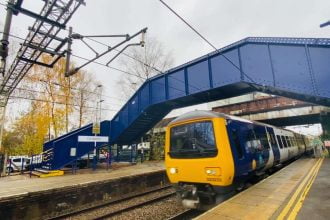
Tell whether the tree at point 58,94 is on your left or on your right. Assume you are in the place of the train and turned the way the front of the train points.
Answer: on your right

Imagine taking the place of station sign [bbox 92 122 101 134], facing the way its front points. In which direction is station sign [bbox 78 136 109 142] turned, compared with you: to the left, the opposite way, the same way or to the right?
the same way

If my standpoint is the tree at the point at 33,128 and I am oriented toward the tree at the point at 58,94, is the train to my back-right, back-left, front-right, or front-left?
front-right

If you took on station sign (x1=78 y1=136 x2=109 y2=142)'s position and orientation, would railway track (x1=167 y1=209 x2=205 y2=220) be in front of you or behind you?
in front

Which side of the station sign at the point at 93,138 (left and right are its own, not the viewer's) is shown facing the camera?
front

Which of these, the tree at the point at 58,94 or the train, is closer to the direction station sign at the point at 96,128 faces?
the train

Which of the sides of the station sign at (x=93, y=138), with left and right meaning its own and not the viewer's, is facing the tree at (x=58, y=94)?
back

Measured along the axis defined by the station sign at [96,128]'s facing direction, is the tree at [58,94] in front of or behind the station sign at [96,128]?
behind

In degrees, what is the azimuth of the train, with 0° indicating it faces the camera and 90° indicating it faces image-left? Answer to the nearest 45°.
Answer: approximately 45°

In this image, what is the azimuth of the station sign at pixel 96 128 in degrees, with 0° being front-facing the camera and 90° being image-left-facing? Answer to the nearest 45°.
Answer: approximately 0°

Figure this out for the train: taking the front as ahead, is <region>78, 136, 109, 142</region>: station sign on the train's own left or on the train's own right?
on the train's own right

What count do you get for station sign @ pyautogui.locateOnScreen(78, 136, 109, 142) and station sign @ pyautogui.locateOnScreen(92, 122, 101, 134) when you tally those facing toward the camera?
2
